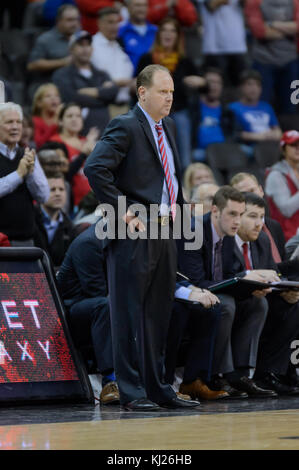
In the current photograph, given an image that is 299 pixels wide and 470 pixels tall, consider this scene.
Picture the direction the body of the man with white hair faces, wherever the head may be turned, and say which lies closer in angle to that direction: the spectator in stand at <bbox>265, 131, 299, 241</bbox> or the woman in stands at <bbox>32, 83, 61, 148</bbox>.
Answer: the spectator in stand

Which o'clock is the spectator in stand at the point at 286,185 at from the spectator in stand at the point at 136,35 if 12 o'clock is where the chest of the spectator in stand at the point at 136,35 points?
the spectator in stand at the point at 286,185 is roughly at 11 o'clock from the spectator in stand at the point at 136,35.

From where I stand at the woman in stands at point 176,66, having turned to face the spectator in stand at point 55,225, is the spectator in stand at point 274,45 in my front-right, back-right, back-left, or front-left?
back-left

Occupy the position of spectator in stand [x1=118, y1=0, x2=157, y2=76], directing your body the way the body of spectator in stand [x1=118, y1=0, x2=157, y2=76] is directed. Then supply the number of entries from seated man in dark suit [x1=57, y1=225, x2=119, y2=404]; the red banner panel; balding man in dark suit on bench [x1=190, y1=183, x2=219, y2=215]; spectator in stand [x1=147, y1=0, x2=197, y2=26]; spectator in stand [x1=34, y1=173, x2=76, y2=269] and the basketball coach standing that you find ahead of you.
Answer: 5

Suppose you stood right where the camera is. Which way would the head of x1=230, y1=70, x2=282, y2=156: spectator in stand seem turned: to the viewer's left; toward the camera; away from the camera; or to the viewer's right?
toward the camera

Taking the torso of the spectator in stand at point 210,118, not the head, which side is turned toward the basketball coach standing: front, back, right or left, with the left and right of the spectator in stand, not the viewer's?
front

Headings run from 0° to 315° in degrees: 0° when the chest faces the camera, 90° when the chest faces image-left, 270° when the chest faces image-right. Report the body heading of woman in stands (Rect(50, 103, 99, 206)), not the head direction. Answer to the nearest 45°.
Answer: approximately 315°

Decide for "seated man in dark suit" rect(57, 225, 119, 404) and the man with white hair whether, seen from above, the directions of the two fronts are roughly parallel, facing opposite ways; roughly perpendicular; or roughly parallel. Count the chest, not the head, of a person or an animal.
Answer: roughly parallel

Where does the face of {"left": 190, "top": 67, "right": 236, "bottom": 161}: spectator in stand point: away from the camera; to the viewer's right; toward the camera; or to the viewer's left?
toward the camera

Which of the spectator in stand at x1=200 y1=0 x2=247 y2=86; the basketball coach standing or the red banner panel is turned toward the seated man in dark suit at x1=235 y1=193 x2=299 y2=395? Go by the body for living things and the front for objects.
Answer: the spectator in stand

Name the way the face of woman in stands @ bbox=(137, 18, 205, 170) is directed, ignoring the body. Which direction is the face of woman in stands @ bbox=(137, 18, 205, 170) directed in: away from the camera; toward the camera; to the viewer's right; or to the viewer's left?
toward the camera

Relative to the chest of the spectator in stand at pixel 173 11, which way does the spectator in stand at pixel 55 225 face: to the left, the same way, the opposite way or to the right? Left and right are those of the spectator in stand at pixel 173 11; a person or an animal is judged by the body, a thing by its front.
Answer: the same way

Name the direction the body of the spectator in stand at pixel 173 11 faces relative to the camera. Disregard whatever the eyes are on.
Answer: toward the camera
